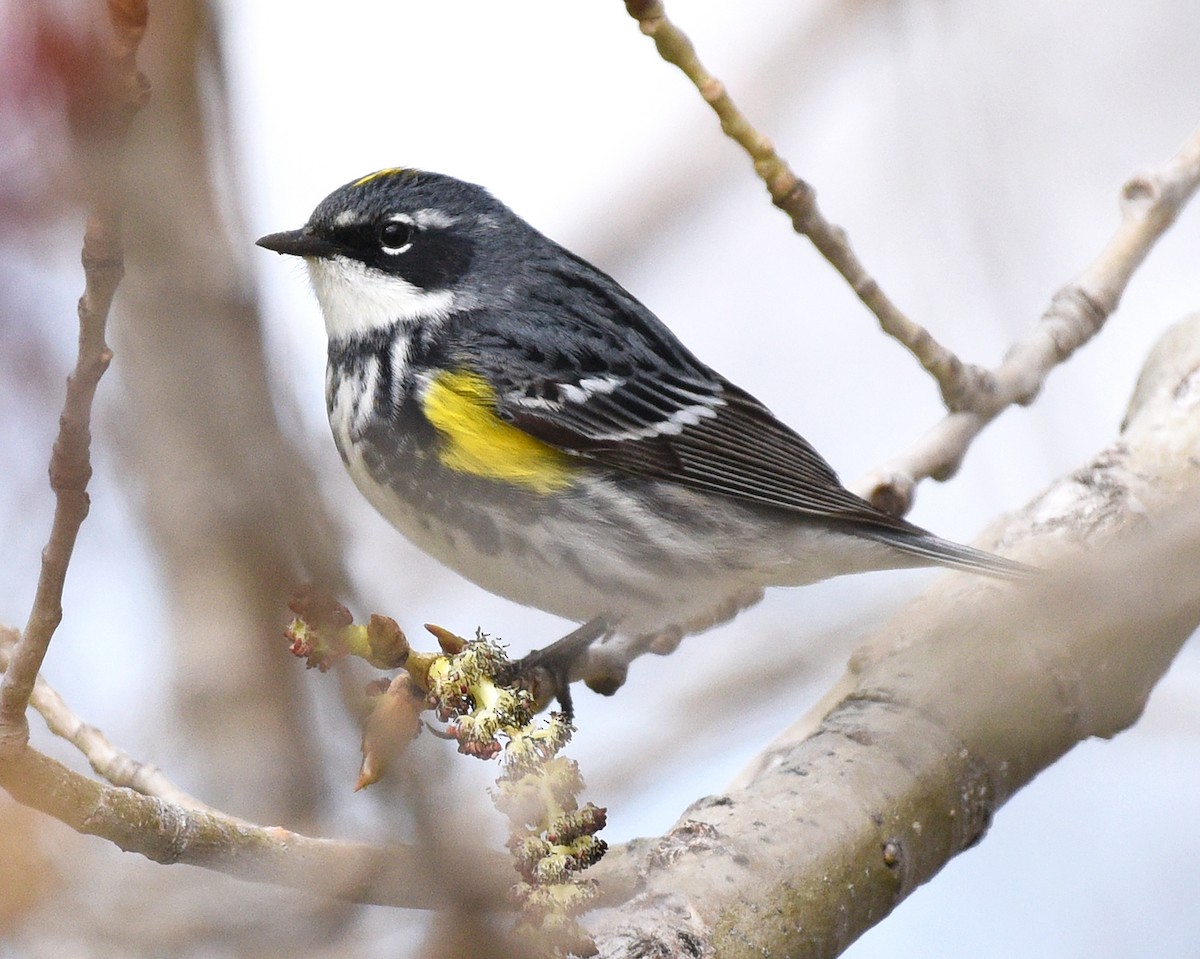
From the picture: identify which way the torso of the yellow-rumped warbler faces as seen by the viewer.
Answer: to the viewer's left

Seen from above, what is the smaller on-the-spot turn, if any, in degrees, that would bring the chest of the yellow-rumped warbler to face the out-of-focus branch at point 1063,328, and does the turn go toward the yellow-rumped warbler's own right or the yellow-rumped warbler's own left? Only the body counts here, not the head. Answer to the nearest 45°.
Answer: approximately 180°
